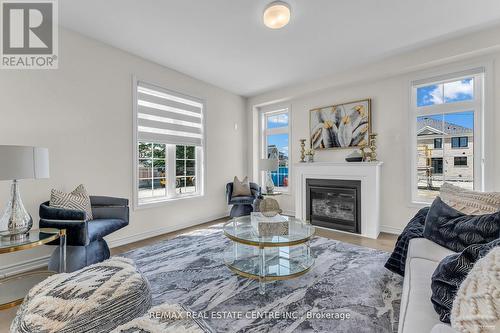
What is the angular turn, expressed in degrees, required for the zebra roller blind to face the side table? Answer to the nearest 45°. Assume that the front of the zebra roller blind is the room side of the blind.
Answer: approximately 90° to its right

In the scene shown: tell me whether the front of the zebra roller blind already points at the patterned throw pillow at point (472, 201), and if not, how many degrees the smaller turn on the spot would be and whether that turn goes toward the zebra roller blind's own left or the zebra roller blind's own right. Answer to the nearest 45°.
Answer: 0° — it already faces it

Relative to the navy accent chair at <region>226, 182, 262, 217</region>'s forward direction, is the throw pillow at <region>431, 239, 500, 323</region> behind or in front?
in front

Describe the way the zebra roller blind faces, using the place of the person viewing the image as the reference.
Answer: facing the viewer and to the right of the viewer

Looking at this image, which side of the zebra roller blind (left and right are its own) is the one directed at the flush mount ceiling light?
front

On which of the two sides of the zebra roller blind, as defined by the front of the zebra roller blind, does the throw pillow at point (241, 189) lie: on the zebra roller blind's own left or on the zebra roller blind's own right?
on the zebra roller blind's own left

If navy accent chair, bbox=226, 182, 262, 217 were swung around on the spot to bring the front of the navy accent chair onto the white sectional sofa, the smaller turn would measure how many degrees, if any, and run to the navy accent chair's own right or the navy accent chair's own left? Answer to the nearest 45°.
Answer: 0° — it already faces it

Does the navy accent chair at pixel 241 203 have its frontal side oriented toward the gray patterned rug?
yes

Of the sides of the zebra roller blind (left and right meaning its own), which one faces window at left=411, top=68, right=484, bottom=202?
front

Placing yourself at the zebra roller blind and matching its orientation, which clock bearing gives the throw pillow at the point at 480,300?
The throw pillow is roughly at 1 o'clock from the zebra roller blind.

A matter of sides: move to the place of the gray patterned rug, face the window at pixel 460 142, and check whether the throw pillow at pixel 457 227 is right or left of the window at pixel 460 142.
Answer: right

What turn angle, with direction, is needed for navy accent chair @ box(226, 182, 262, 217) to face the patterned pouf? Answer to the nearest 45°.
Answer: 0° — it already faces it

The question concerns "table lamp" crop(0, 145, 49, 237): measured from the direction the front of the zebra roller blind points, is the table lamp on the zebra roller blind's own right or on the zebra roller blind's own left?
on the zebra roller blind's own right

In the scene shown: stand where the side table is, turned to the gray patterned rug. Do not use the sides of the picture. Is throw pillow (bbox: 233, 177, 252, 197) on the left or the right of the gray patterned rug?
left

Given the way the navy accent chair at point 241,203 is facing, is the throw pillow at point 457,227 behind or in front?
in front
